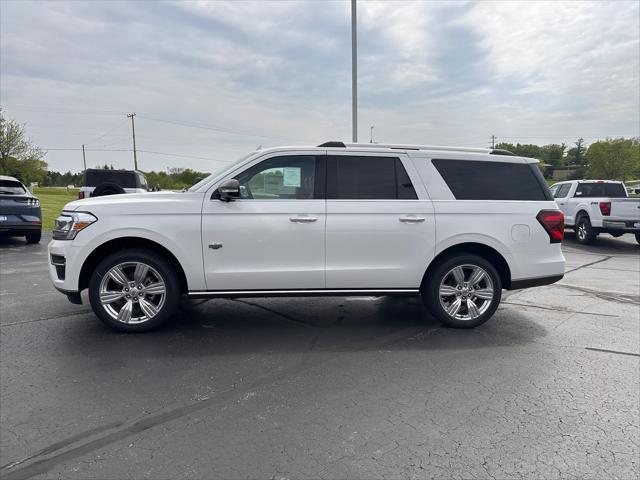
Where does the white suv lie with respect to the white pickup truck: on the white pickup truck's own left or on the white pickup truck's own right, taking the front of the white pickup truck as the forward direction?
on the white pickup truck's own left

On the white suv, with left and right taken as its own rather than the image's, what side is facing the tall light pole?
right

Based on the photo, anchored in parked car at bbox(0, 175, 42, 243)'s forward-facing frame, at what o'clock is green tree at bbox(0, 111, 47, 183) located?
The green tree is roughly at 12 o'clock from the parked car.

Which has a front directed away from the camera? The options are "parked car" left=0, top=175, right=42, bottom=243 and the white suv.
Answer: the parked car

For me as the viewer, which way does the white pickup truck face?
facing away from the viewer and to the left of the viewer

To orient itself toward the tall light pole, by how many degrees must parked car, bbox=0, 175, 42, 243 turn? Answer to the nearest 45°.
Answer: approximately 90° to its right

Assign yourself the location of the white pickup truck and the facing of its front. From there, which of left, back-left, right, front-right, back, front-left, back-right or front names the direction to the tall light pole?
left

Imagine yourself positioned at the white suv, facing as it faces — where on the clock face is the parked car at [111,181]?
The parked car is roughly at 2 o'clock from the white suv.

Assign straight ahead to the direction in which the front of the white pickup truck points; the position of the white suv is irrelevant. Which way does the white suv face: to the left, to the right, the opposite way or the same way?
to the left

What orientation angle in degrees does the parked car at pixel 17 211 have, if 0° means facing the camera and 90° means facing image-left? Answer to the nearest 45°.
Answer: approximately 180°

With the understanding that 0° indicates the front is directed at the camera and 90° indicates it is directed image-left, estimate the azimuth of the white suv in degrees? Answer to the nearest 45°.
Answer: approximately 90°
